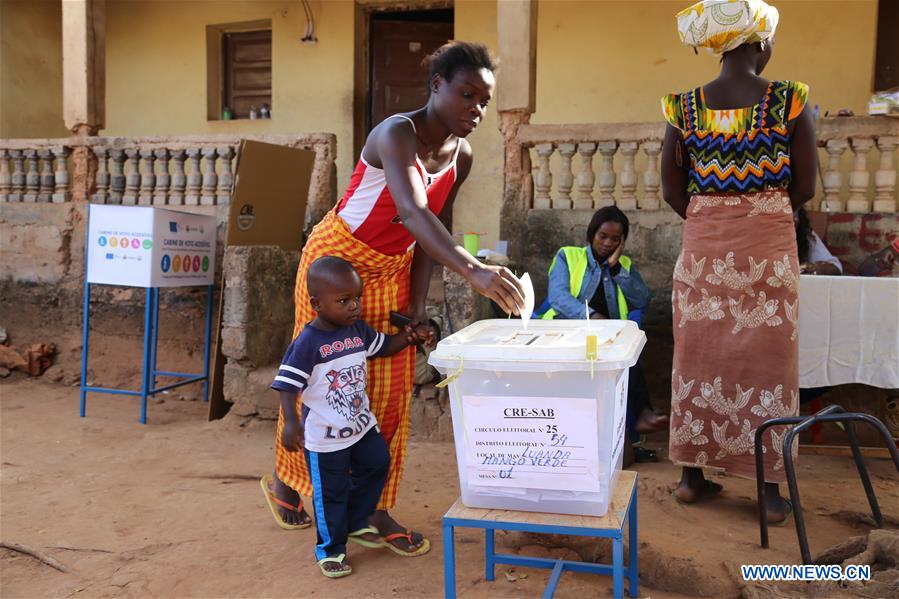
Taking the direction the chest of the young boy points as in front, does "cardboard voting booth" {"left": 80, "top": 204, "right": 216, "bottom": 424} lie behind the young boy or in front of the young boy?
behind

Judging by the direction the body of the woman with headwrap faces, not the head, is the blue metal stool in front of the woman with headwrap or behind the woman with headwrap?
behind

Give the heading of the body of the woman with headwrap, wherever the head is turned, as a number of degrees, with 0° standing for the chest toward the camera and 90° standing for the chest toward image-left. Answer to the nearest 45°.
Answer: approximately 180°

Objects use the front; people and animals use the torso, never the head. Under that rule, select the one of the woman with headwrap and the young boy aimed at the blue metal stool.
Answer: the young boy

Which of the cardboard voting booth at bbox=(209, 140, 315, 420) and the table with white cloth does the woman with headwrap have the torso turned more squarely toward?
the table with white cloth

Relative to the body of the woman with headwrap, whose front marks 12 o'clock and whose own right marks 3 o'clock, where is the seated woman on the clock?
The seated woman is roughly at 11 o'clock from the woman with headwrap.

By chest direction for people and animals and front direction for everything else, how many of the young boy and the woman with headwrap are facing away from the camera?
1

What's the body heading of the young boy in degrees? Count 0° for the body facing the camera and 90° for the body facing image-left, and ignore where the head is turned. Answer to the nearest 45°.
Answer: approximately 315°

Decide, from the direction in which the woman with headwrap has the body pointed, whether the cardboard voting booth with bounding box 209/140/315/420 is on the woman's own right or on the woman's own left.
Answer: on the woman's own left

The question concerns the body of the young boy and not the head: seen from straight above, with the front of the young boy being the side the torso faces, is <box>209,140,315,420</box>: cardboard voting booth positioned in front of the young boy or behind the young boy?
behind

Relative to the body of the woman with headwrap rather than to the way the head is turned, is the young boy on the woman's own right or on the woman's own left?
on the woman's own left
